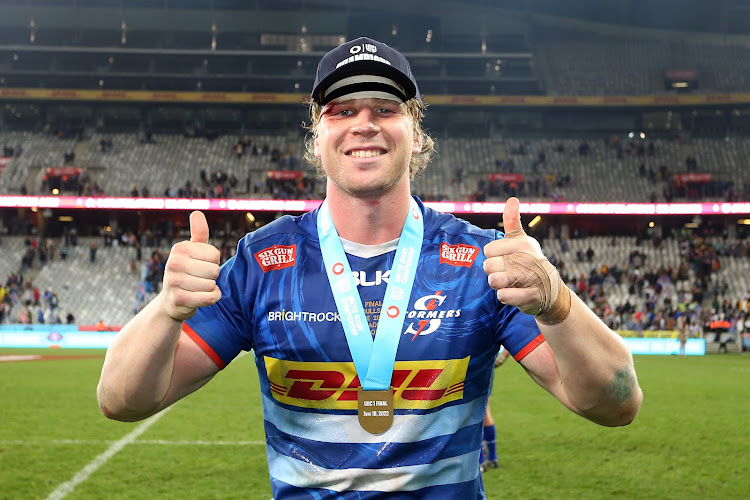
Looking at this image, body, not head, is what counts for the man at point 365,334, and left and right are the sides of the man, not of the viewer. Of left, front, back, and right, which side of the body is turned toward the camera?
front

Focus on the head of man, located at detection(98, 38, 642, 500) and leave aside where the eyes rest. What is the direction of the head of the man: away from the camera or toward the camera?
toward the camera

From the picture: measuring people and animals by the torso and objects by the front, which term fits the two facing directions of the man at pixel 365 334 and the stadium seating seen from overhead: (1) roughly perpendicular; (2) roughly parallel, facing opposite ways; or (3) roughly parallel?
roughly parallel

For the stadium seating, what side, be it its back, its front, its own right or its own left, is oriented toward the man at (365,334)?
front

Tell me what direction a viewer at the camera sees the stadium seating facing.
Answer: facing the viewer

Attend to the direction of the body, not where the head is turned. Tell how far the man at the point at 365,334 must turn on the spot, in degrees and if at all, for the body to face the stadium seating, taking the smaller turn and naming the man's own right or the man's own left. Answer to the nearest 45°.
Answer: approximately 180°

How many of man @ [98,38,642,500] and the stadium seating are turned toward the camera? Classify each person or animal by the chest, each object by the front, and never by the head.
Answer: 2
